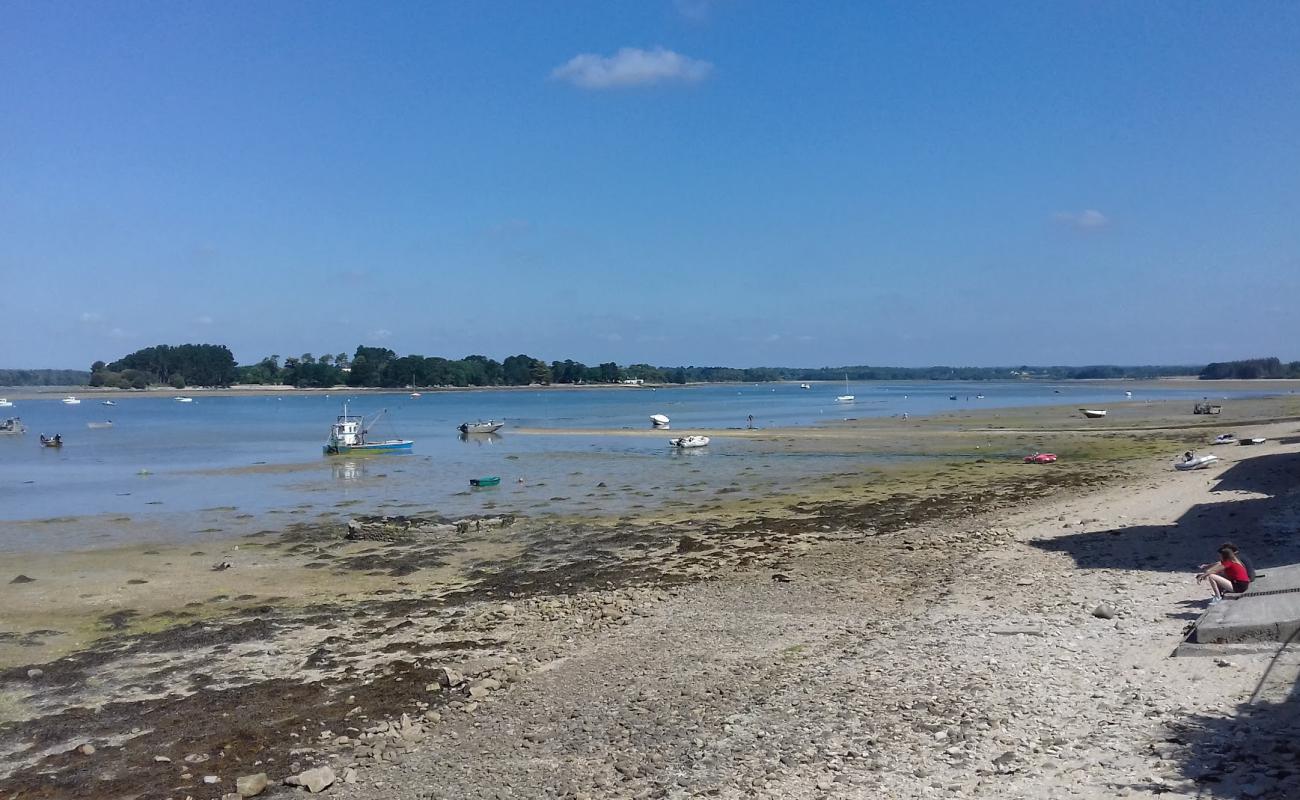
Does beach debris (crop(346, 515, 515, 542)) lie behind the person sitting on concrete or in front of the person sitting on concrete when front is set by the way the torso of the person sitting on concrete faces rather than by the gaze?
in front

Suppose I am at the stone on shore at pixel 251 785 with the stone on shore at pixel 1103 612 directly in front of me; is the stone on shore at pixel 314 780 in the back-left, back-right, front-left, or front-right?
front-right

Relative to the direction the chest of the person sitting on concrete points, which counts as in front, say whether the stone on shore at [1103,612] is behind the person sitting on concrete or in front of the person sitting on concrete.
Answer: in front

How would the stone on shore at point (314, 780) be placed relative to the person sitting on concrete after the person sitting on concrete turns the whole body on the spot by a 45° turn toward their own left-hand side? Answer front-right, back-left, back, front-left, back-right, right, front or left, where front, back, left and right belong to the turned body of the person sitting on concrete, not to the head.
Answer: front

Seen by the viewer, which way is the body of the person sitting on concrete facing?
to the viewer's left

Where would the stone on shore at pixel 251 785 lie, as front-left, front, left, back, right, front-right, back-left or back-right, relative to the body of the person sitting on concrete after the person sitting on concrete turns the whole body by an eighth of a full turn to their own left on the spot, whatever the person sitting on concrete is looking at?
front

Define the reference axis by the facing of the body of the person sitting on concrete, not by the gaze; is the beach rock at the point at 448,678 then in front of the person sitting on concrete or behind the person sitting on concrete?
in front

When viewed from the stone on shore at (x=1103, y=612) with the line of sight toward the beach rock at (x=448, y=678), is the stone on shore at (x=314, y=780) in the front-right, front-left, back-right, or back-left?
front-left
